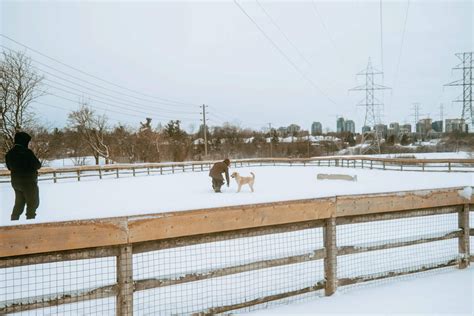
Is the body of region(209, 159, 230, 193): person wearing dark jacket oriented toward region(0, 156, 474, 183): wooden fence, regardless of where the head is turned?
no

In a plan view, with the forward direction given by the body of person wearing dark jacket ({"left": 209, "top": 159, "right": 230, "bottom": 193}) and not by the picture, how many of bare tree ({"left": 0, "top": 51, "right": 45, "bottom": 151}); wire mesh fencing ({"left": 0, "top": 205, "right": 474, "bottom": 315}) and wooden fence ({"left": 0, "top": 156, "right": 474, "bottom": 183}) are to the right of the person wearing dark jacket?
1

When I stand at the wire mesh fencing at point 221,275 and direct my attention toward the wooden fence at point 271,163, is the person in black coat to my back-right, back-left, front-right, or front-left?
front-left

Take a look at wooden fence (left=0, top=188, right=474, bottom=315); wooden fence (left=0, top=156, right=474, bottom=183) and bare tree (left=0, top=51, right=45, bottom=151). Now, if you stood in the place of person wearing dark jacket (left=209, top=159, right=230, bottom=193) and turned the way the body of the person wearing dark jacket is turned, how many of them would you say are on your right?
1

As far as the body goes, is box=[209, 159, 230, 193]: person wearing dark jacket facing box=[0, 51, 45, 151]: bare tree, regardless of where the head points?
no

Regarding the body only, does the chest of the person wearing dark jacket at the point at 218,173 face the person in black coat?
no

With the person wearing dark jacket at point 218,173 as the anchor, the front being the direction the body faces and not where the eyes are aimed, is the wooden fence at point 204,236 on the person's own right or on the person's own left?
on the person's own right

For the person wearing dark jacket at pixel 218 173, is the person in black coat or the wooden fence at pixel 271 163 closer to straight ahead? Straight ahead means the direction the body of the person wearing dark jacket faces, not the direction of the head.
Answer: the wooden fence

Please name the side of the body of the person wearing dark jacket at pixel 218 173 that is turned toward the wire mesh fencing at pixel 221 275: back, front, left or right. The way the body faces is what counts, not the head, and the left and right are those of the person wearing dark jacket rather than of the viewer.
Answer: right

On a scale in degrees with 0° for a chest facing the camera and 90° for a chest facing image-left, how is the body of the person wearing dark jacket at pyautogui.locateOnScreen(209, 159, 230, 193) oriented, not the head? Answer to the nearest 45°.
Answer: approximately 270°
